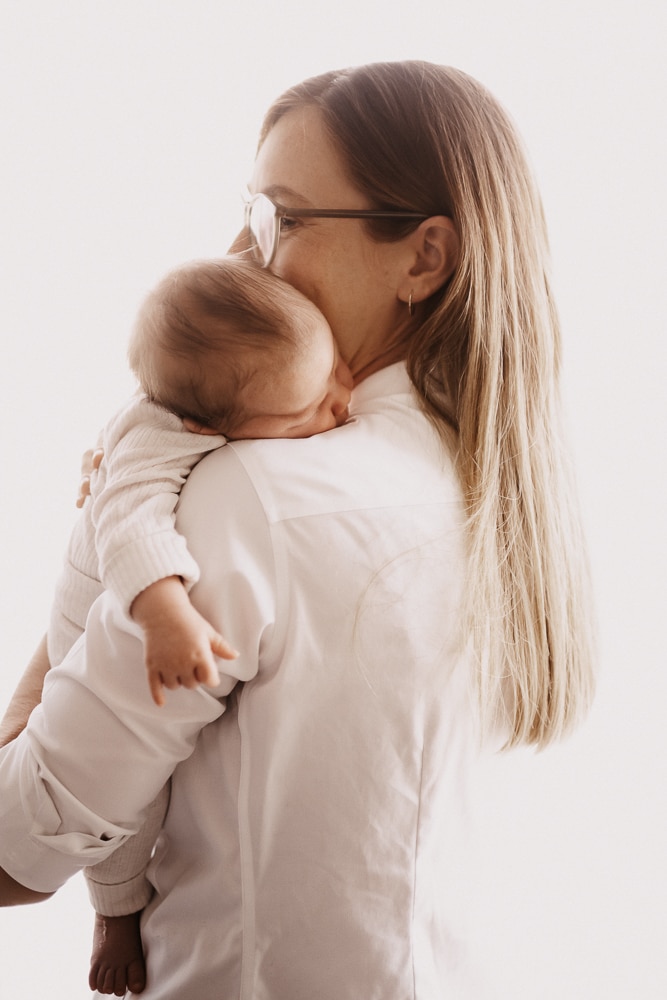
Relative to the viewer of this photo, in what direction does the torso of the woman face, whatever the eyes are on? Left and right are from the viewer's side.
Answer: facing away from the viewer and to the left of the viewer

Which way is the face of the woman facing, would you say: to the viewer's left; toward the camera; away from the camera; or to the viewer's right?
to the viewer's left

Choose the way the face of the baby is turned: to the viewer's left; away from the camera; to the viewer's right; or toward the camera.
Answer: to the viewer's right
